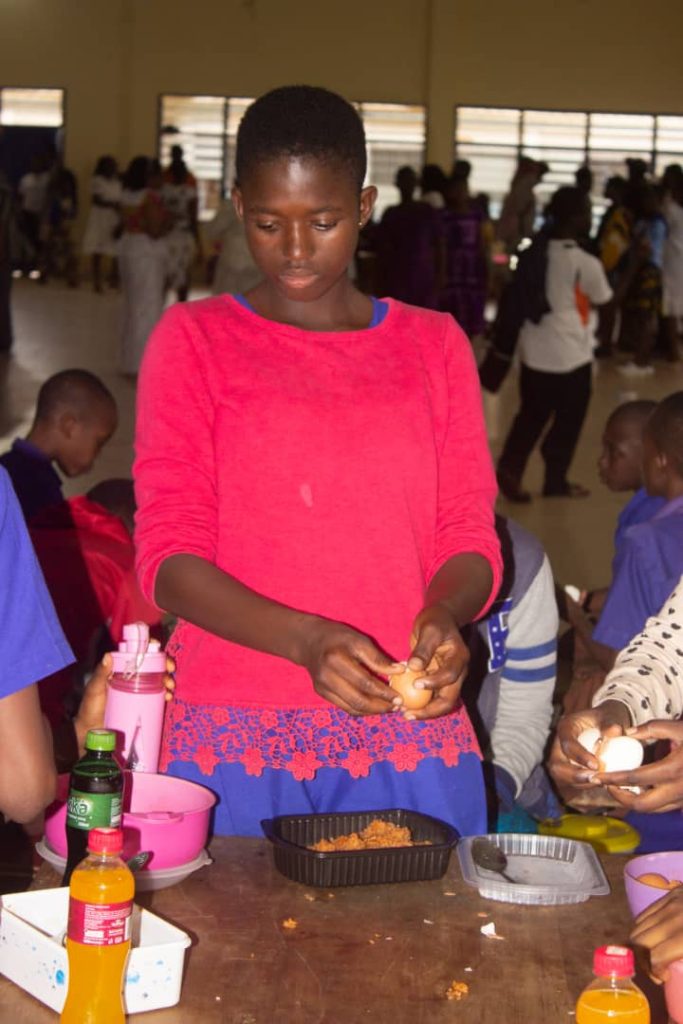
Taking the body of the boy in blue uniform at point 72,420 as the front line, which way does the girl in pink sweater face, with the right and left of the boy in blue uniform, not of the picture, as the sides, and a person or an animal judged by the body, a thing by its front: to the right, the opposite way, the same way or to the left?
to the right

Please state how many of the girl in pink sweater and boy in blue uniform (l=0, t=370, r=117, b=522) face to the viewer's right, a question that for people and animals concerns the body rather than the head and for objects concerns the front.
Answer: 1

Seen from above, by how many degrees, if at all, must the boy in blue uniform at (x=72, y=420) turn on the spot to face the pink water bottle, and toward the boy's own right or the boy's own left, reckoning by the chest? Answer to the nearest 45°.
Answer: approximately 90° to the boy's own right

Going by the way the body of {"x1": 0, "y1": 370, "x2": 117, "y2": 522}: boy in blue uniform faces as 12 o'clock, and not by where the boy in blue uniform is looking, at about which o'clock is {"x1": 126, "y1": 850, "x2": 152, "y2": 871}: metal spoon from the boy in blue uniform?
The metal spoon is roughly at 3 o'clock from the boy in blue uniform.

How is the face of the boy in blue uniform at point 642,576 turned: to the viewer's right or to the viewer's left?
to the viewer's left

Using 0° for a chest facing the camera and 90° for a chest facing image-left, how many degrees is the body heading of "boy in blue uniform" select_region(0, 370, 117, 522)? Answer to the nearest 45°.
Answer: approximately 270°

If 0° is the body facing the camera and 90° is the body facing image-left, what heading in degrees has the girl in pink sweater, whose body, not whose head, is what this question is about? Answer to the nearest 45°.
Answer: approximately 0°

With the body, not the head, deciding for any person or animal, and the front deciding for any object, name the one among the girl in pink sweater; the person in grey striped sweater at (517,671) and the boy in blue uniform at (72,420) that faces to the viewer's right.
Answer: the boy in blue uniform at (72,420)

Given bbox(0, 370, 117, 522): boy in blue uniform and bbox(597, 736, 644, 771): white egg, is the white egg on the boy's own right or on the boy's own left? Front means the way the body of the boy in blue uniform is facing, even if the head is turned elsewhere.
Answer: on the boy's own right
